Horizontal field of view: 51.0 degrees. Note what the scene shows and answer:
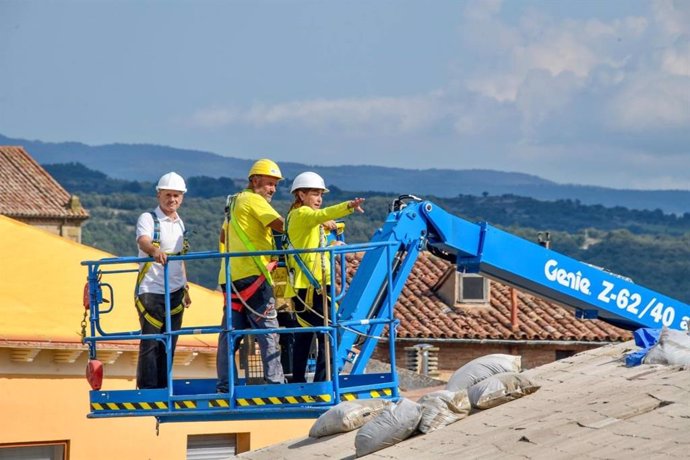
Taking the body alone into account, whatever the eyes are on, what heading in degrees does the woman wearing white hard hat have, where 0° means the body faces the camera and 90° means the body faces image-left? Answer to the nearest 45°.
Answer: approximately 315°

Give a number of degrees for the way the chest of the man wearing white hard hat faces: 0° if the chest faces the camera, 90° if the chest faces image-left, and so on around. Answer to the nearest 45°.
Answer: approximately 315°

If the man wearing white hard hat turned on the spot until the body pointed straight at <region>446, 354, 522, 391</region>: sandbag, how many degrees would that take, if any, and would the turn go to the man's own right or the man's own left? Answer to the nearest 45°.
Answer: approximately 45° to the man's own left

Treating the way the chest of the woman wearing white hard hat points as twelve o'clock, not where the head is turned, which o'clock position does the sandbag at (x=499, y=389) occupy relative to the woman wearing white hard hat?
The sandbag is roughly at 11 o'clock from the woman wearing white hard hat.

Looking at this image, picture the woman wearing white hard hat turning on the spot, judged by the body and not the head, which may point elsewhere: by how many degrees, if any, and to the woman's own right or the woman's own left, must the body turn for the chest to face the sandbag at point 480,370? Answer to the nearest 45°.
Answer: approximately 45° to the woman's own left

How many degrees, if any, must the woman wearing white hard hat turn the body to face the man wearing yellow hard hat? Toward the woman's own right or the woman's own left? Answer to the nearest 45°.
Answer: approximately 135° to the woman's own right
